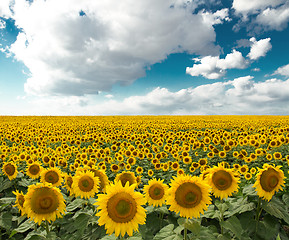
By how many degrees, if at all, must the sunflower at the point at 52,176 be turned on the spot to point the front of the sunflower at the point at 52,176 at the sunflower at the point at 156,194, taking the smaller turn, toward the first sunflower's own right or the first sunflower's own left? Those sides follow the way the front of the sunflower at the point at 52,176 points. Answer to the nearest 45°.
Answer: approximately 45° to the first sunflower's own left

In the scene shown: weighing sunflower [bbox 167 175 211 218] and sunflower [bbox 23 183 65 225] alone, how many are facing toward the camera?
2

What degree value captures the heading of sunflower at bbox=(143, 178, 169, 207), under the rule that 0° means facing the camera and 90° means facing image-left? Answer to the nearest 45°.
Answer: approximately 0°

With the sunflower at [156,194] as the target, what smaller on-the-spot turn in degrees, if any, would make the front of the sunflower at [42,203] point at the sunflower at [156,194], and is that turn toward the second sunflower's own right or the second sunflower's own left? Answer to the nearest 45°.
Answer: approximately 90° to the second sunflower's own left

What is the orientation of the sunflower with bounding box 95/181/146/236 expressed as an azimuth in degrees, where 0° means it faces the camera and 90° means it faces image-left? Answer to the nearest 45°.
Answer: approximately 0°

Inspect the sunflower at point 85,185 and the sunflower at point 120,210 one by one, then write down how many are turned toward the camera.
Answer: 2

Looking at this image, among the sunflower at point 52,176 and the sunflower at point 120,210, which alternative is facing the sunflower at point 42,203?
the sunflower at point 52,176

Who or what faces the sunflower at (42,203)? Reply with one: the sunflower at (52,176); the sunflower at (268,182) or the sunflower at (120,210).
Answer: the sunflower at (52,176)
